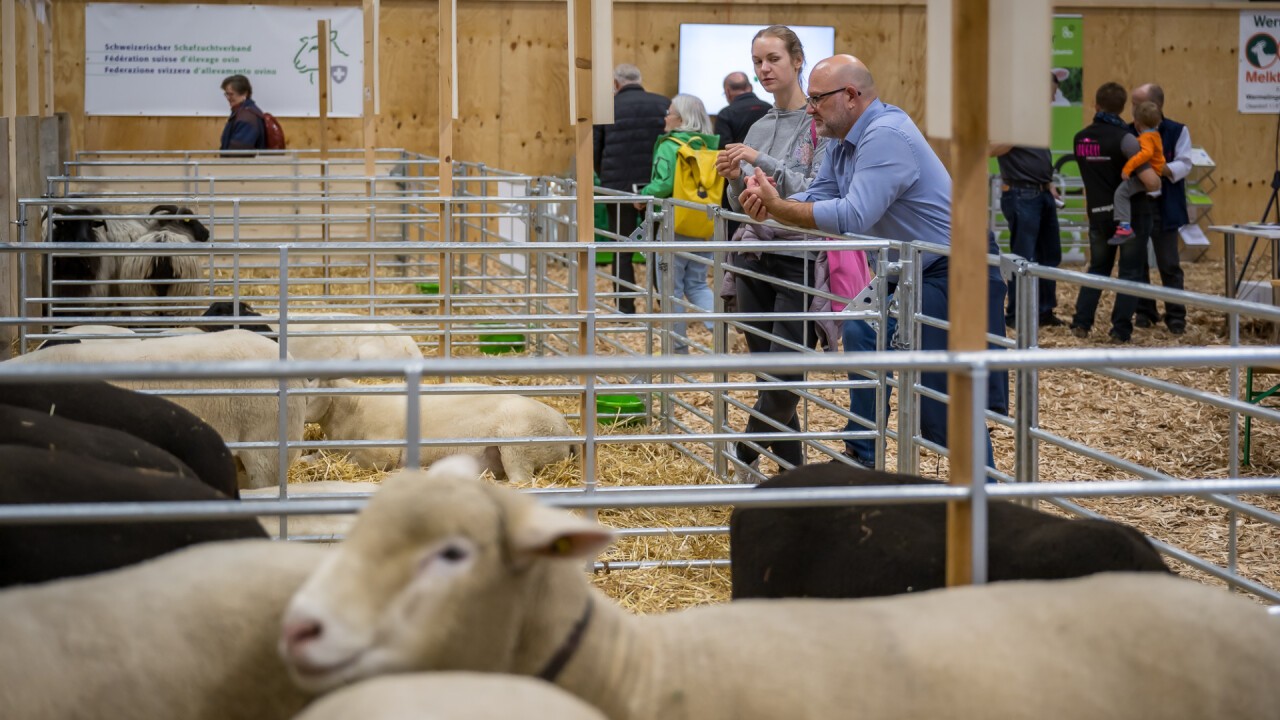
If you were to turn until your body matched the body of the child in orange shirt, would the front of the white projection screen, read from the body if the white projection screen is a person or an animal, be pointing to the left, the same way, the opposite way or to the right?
to the left

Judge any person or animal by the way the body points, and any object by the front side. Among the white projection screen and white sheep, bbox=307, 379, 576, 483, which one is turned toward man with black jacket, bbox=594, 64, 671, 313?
the white projection screen

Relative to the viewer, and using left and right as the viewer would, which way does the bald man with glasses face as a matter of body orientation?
facing to the left of the viewer

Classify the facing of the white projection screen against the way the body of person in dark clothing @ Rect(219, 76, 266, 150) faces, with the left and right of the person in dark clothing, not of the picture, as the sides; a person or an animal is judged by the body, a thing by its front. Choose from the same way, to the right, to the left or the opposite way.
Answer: to the left

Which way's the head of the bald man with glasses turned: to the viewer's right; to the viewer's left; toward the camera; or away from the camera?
to the viewer's left

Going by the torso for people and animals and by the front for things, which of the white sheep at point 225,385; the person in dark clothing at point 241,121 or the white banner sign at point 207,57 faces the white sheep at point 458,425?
the white banner sign

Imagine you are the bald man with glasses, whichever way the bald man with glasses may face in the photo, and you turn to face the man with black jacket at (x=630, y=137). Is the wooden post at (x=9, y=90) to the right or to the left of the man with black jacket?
left

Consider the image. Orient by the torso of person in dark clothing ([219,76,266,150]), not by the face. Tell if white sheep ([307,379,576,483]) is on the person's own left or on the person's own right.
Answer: on the person's own left

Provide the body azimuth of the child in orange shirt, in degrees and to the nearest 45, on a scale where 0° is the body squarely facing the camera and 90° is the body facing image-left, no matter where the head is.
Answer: approximately 90°

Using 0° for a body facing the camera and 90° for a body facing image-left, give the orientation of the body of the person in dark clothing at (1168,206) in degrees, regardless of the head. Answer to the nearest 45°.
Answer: approximately 45°
